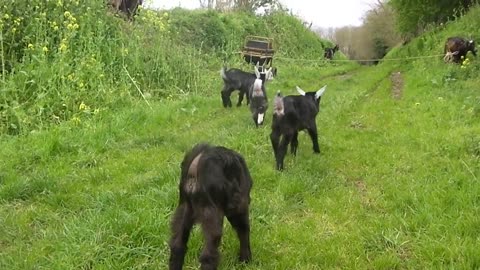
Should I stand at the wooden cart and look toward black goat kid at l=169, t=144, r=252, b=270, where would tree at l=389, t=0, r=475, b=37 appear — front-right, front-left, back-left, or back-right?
back-left

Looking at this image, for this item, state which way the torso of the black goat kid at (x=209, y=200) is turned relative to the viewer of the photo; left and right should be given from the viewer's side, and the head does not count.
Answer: facing away from the viewer and to the right of the viewer
